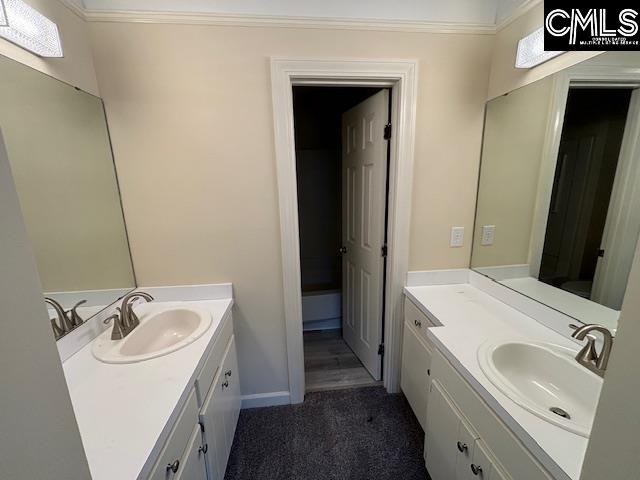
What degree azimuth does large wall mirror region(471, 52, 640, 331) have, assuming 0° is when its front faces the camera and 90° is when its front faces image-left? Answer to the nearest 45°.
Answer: approximately 45°

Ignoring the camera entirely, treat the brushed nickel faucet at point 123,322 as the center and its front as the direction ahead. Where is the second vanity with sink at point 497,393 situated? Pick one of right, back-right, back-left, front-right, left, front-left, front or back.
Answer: front

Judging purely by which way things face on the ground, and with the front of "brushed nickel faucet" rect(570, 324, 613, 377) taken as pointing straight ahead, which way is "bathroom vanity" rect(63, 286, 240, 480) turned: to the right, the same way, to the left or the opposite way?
the opposite way

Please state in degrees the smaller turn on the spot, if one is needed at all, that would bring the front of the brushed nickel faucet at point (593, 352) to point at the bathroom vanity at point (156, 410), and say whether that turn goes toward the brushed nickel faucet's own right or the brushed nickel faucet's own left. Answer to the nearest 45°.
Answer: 0° — it already faces it

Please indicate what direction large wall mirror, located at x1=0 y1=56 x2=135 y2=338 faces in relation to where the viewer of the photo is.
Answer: facing the viewer and to the right of the viewer

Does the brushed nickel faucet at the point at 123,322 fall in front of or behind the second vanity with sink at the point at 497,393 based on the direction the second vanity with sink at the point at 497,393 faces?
in front

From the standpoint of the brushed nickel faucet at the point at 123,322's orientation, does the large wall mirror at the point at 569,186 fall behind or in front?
in front

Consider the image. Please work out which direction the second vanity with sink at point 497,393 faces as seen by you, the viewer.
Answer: facing the viewer and to the left of the viewer

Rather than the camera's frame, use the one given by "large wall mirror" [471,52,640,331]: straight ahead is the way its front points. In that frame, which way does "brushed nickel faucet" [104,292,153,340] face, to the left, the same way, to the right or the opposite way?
the opposite way

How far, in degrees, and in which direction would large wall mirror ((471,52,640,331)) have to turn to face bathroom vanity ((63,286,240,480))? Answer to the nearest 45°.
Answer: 0° — it already faces it

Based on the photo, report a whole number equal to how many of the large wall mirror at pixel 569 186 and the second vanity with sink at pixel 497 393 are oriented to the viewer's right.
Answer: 0
